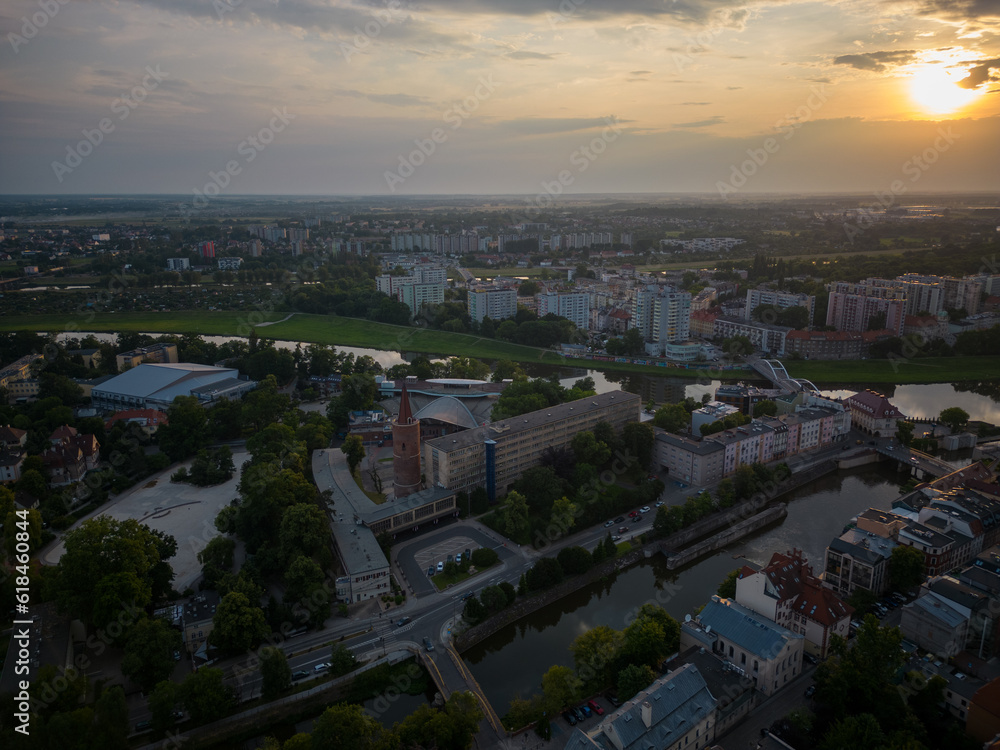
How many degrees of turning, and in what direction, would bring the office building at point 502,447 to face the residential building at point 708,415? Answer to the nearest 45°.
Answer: approximately 90° to its left

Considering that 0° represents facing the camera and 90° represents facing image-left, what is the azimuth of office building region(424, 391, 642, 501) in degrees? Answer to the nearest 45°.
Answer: approximately 315°

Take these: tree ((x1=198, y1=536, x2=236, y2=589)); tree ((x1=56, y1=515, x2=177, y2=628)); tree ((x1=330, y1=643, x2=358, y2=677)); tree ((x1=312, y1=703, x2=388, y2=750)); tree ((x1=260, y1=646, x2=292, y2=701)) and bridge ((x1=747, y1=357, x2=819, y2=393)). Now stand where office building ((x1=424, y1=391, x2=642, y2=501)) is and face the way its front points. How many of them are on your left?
1

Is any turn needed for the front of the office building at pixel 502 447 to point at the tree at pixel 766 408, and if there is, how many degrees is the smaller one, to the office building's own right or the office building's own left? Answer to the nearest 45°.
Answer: approximately 90° to the office building's own left

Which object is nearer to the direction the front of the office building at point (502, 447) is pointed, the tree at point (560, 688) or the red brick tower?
the tree

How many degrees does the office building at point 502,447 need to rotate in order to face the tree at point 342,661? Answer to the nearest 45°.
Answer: approximately 45° to its right

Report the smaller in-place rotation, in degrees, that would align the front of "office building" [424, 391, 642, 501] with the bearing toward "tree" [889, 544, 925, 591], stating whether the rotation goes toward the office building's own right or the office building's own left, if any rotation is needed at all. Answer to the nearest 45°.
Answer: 0° — it already faces it

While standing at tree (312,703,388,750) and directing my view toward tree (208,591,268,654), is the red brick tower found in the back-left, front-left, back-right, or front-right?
front-right

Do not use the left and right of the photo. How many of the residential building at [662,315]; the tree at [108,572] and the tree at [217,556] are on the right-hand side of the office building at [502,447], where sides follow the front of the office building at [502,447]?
2

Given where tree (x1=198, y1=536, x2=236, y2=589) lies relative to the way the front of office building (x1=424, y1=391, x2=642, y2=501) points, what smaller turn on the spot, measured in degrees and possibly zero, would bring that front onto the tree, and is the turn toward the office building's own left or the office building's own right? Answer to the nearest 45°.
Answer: approximately 90° to the office building's own right

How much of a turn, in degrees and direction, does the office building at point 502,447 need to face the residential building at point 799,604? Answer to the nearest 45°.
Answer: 0° — it already faces it

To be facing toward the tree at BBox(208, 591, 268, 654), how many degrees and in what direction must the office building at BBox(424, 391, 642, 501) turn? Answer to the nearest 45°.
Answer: approximately 90° to its right

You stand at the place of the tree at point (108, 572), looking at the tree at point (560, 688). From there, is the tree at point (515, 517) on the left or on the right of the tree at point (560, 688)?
left

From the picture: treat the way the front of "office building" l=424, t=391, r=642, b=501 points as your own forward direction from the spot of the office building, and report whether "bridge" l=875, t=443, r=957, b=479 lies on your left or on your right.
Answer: on your left

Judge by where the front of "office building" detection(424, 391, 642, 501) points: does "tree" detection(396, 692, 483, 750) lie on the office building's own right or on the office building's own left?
on the office building's own right

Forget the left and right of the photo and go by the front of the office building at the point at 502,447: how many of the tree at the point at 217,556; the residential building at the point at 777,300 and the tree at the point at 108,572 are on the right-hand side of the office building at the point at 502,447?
2
